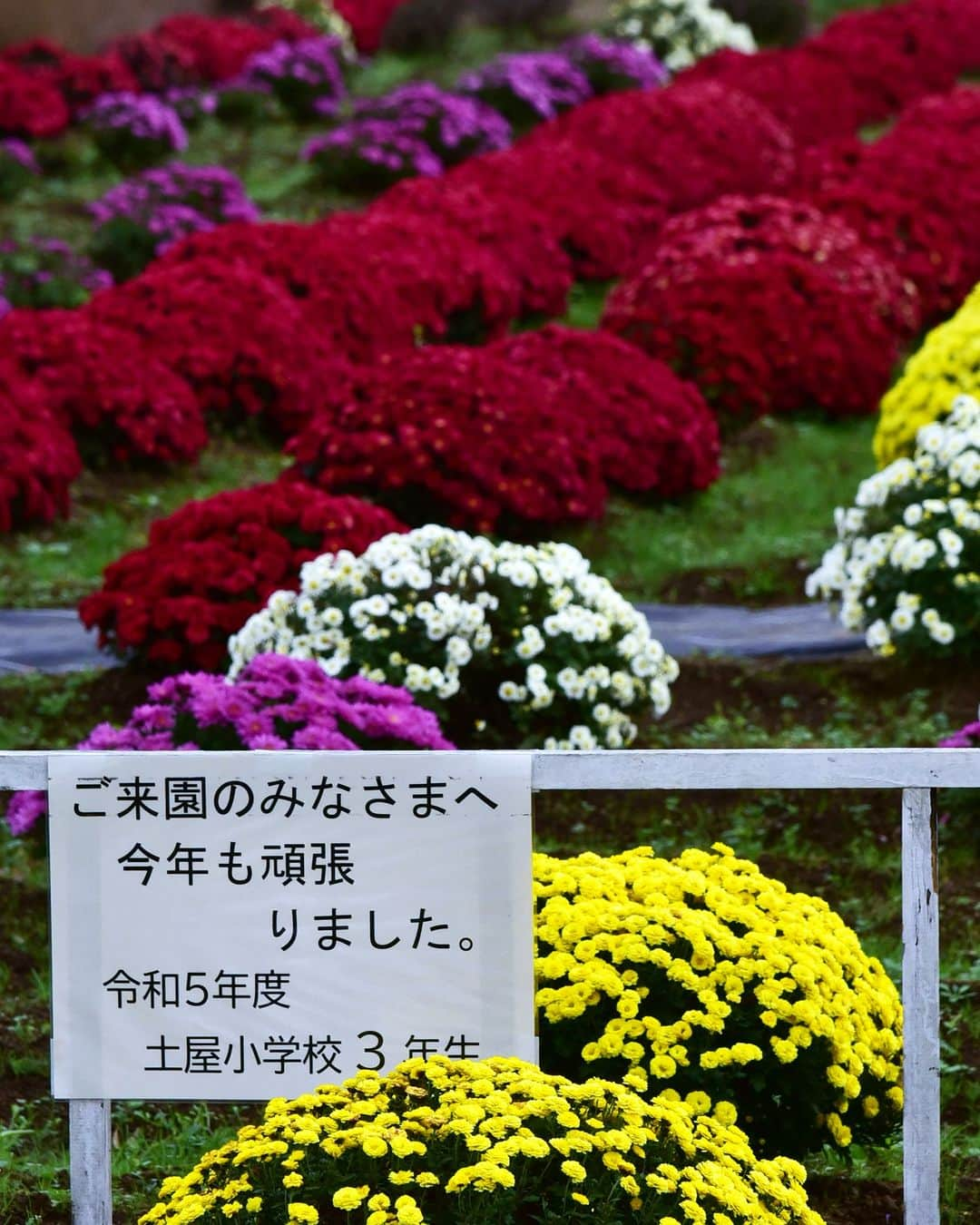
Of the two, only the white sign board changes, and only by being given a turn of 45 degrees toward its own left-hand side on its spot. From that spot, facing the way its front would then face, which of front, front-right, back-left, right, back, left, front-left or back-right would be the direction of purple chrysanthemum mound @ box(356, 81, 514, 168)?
back-left

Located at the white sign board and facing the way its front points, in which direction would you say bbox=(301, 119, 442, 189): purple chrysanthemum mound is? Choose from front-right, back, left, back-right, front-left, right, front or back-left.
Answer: back

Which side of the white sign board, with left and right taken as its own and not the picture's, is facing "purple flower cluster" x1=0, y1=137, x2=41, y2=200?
back

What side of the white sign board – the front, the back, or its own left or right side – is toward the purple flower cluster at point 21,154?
back

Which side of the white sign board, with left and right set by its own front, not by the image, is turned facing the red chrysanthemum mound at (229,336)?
back

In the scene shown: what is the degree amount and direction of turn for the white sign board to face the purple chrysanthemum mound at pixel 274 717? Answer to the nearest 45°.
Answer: approximately 180°

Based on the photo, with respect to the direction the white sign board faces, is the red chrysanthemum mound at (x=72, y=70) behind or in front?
behind

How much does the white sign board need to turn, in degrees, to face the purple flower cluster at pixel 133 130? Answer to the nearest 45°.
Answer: approximately 180°

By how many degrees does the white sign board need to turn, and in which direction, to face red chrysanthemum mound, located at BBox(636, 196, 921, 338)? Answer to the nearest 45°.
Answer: approximately 180°

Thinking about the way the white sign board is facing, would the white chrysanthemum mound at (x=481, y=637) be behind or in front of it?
behind

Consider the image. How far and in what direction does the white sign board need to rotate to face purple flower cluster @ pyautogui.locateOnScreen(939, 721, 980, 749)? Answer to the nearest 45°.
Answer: approximately 135° to its left

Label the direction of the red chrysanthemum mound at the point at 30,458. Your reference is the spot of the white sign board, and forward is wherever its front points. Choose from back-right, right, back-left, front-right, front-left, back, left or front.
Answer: back

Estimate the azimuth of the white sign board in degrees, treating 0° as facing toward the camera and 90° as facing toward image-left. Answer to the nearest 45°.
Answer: approximately 0°

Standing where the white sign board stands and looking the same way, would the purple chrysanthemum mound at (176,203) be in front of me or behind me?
behind
